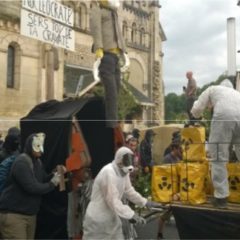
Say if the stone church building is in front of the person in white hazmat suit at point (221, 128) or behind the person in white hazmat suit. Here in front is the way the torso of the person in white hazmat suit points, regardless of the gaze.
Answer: in front

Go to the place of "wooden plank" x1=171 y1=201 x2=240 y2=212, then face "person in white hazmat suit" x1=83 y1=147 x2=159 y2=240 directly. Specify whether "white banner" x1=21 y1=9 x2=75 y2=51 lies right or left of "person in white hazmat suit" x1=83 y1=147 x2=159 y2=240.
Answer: right

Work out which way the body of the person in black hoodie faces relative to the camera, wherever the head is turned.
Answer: to the viewer's right

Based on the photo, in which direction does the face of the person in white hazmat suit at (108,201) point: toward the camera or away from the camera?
toward the camera

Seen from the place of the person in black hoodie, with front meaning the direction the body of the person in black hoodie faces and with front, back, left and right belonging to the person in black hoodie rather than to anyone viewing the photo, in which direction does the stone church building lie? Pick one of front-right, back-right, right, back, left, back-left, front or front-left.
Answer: left

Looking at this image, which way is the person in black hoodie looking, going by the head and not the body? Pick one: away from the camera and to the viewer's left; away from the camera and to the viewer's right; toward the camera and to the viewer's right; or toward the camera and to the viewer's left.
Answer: toward the camera and to the viewer's right

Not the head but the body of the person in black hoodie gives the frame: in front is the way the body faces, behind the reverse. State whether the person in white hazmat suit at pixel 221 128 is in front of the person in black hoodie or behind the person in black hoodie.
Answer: in front

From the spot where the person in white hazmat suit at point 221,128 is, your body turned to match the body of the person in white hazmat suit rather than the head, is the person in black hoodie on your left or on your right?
on your left
